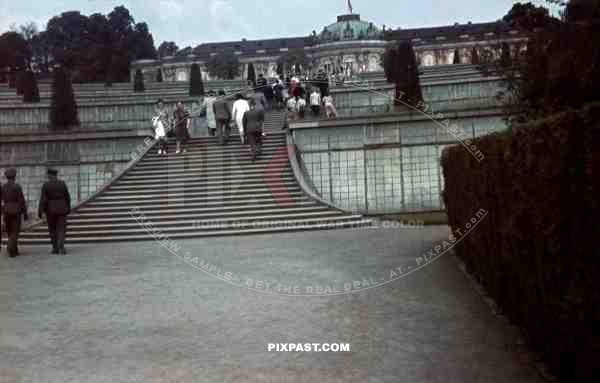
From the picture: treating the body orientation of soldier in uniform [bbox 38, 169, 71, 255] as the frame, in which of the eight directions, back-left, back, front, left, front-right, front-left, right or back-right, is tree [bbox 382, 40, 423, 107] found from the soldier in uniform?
front-right

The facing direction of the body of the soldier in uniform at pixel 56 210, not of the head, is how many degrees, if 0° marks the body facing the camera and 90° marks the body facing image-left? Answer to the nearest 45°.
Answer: approximately 180°

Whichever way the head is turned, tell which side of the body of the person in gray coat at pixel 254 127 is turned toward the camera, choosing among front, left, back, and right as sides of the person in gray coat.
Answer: back

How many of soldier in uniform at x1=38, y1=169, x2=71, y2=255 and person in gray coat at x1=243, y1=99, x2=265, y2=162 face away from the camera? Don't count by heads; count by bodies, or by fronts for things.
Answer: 2

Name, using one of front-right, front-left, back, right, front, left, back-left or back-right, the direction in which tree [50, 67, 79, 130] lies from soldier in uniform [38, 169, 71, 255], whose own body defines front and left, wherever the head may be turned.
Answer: front

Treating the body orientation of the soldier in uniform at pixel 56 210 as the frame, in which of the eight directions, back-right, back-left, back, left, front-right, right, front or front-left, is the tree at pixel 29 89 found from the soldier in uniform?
front

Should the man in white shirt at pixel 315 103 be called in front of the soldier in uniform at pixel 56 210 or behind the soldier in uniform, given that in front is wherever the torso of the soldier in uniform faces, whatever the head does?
in front

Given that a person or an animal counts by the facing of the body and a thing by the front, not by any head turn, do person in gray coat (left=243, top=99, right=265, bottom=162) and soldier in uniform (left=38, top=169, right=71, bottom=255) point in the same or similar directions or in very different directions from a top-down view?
same or similar directions
